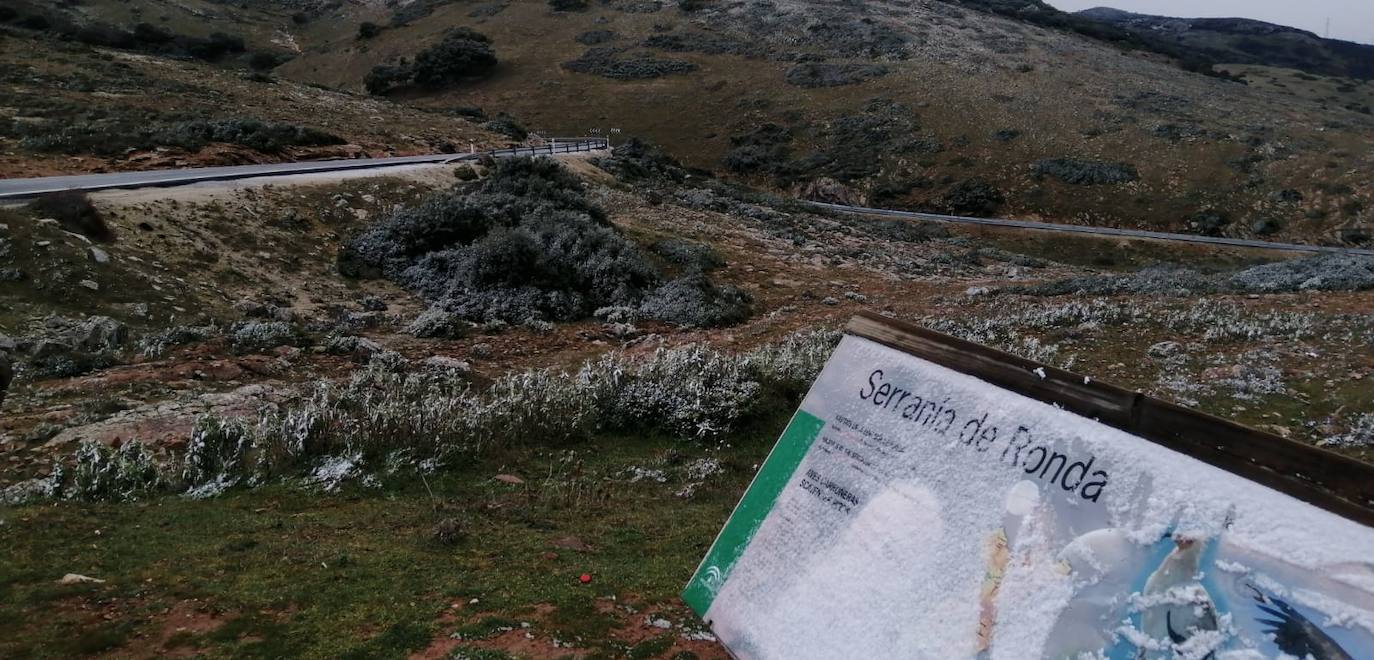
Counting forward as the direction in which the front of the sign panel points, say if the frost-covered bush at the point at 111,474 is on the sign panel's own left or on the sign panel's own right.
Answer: on the sign panel's own right

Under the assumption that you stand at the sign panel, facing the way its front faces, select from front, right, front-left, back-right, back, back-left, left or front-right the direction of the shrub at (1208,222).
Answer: back-right

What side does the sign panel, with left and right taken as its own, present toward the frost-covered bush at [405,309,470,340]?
right

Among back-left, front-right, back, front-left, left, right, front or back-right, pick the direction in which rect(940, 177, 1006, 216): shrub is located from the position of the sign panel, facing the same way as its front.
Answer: back-right

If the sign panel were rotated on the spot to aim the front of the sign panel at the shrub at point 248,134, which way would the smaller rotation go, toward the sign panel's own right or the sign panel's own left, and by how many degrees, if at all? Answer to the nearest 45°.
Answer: approximately 90° to the sign panel's own right

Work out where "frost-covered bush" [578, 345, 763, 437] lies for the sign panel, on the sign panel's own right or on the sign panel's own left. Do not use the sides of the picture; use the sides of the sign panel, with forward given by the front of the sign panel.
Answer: on the sign panel's own right

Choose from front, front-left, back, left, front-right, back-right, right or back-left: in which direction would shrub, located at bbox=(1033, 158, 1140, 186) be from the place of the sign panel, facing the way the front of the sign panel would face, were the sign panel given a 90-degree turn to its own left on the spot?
back-left

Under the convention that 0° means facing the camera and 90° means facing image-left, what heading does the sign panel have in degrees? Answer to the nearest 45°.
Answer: approximately 45°

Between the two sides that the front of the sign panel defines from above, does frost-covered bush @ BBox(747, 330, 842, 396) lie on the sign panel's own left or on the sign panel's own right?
on the sign panel's own right

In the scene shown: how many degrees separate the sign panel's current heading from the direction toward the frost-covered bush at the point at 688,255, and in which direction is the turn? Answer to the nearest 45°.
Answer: approximately 90° to its right

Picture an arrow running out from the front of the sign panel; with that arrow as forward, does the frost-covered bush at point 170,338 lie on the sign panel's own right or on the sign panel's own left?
on the sign panel's own right
